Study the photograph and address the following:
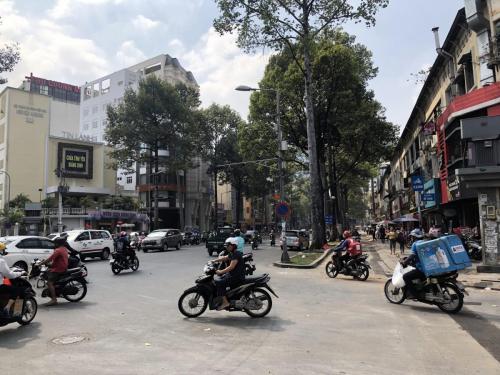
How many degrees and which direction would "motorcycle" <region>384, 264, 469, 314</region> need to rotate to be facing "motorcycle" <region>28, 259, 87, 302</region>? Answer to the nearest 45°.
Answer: approximately 45° to its left

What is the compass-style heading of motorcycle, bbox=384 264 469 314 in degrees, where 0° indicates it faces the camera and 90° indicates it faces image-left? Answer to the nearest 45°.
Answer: approximately 135°

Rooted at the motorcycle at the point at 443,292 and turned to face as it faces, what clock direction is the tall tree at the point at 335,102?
The tall tree is roughly at 1 o'clock from the motorcycle.

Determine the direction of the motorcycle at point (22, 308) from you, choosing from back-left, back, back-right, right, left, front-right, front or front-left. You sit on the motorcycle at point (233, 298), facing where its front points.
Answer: front

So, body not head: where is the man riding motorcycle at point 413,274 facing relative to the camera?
to the viewer's left

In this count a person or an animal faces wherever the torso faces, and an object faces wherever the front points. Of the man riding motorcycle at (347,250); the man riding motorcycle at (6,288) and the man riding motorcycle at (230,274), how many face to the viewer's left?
2

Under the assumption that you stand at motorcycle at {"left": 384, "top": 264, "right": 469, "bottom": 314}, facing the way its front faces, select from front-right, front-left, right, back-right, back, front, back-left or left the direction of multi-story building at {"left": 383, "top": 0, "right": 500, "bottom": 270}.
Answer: front-right

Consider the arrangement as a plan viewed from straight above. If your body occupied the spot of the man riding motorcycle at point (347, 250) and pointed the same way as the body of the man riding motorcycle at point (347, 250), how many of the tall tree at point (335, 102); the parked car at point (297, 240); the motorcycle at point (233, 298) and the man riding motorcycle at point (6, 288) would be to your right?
2

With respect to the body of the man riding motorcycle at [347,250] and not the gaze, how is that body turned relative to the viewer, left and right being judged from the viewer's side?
facing to the left of the viewer
